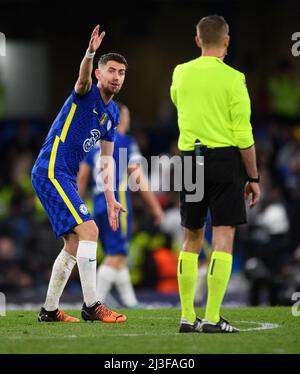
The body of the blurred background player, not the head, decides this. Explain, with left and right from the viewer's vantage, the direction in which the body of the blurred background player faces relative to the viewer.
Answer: facing the viewer and to the left of the viewer

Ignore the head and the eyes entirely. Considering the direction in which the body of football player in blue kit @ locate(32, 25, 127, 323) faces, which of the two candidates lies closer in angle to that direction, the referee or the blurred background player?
the referee

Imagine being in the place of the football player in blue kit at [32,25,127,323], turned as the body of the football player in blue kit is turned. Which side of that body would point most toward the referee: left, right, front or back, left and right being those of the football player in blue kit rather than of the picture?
front

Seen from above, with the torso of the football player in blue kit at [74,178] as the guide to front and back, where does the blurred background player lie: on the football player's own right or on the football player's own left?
on the football player's own left

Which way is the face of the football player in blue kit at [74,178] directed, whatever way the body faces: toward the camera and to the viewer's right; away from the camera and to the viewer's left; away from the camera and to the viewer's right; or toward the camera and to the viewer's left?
toward the camera and to the viewer's right

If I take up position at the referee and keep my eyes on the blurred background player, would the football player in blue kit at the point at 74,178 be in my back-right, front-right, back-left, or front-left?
front-left

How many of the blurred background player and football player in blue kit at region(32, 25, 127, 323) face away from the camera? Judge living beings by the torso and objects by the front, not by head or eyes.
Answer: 0

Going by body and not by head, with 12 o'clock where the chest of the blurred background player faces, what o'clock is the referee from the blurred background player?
The referee is roughly at 10 o'clock from the blurred background player.

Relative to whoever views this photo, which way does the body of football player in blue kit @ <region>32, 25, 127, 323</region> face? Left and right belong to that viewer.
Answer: facing the viewer and to the right of the viewer
